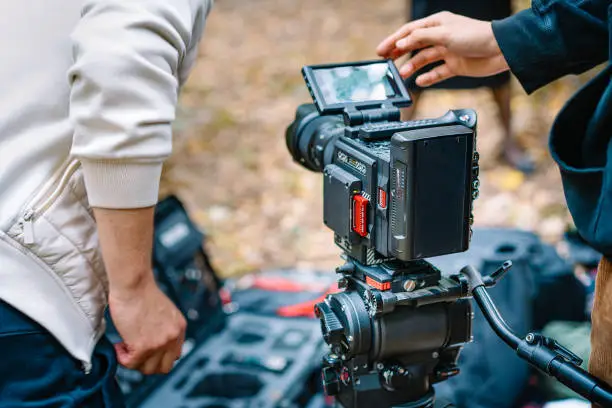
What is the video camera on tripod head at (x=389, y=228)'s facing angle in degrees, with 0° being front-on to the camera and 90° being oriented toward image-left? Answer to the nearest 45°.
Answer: approximately 135°

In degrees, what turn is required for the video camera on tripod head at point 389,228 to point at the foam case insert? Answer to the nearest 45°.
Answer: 0° — it already faces it

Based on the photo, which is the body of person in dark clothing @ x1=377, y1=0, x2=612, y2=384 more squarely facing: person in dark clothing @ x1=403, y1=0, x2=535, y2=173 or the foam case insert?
the foam case insert

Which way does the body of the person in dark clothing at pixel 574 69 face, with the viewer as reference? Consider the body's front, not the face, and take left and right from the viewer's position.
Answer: facing to the left of the viewer

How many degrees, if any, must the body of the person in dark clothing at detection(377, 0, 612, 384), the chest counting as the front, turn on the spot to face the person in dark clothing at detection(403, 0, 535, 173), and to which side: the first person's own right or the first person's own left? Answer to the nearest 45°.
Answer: approximately 90° to the first person's own right

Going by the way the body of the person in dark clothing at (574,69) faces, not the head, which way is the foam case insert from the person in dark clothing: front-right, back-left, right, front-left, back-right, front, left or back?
front-right

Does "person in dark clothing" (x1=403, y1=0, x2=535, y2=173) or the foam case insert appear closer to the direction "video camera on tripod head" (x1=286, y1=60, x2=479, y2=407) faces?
the foam case insert
